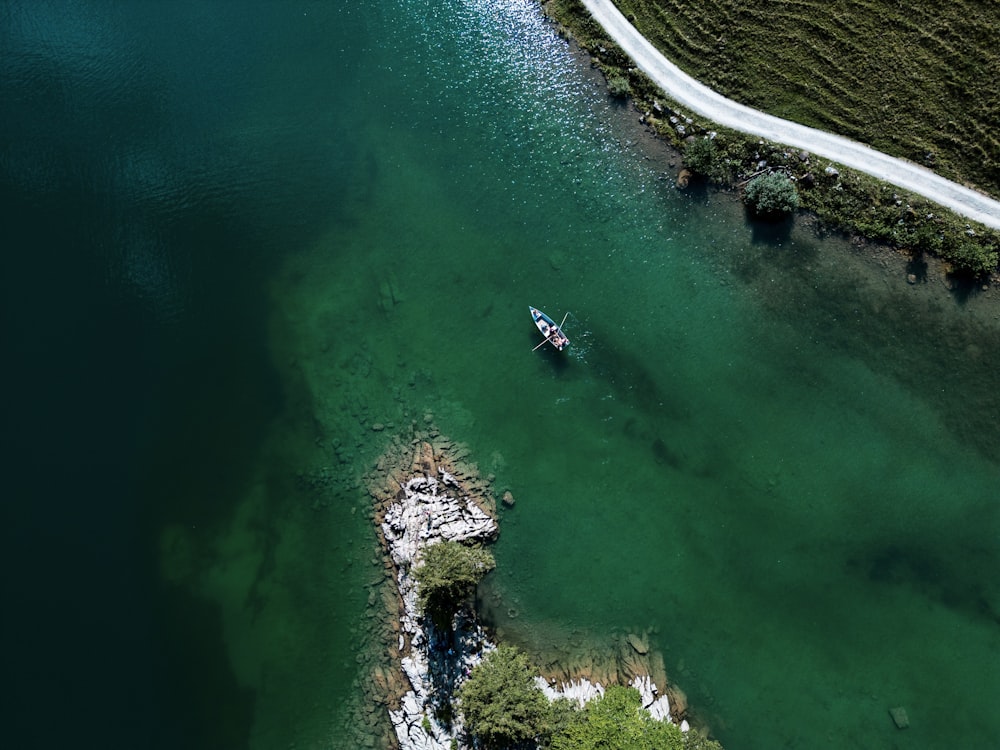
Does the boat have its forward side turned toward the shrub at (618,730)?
no

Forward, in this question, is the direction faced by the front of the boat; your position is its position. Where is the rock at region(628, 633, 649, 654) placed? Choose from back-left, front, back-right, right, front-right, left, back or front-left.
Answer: back

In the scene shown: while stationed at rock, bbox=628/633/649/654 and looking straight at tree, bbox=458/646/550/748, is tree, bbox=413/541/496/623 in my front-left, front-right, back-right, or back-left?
front-right

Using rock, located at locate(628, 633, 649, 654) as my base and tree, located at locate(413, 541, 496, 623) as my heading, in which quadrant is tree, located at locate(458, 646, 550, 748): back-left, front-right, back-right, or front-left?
front-left

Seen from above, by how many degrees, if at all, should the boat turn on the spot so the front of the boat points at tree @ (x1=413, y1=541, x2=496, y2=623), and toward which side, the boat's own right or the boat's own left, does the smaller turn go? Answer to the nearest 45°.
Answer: approximately 135° to the boat's own left

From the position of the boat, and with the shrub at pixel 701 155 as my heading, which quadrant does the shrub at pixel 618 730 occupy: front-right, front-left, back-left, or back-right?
back-right

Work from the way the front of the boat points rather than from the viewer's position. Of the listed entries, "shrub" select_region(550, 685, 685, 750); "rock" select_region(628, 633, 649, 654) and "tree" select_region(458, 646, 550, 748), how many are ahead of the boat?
0

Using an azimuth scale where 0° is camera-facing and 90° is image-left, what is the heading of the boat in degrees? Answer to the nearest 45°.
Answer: approximately 135°

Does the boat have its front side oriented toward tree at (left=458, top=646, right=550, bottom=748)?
no

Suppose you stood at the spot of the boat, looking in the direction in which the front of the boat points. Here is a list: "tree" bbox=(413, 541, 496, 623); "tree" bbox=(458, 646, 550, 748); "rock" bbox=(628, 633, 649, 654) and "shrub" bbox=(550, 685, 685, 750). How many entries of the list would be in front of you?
0

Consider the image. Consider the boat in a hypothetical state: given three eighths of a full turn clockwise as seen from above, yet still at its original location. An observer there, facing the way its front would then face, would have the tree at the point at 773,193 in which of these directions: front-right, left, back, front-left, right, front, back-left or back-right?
front-left
